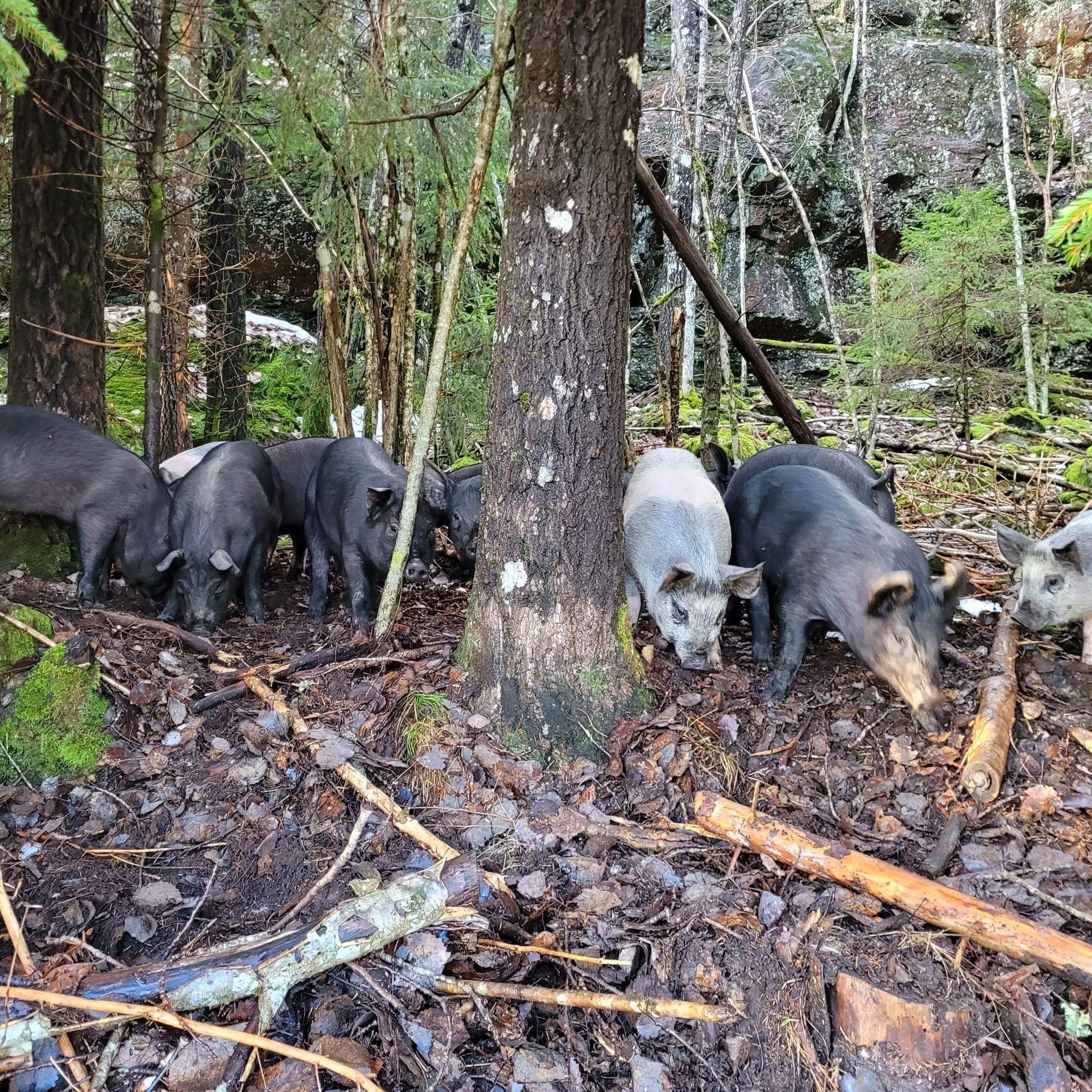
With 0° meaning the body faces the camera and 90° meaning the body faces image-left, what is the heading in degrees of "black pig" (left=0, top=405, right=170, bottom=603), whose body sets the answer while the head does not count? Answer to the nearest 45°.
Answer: approximately 270°

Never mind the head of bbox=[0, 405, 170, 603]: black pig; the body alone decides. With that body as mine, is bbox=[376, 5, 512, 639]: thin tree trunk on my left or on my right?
on my right

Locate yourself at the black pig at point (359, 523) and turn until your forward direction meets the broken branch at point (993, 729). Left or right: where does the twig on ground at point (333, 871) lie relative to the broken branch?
right

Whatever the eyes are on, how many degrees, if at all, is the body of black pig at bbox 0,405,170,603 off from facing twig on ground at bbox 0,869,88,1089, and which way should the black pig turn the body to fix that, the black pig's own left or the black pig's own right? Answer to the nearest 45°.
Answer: approximately 90° to the black pig's own right

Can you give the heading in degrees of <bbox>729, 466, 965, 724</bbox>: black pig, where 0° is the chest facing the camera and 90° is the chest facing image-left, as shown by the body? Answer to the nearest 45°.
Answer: approximately 315°

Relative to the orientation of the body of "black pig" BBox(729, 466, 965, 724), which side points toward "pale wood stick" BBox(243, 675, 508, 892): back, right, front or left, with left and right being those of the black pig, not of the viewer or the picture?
right

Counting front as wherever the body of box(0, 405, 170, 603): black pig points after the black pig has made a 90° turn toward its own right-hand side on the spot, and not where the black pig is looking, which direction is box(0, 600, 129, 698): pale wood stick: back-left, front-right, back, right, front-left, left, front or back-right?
front

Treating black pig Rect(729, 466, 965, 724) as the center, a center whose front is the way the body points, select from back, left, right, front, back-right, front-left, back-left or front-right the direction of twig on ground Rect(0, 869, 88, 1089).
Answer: right

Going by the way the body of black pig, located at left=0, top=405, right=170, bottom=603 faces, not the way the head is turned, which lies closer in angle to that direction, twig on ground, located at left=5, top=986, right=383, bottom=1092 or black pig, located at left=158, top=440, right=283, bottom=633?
the black pig
